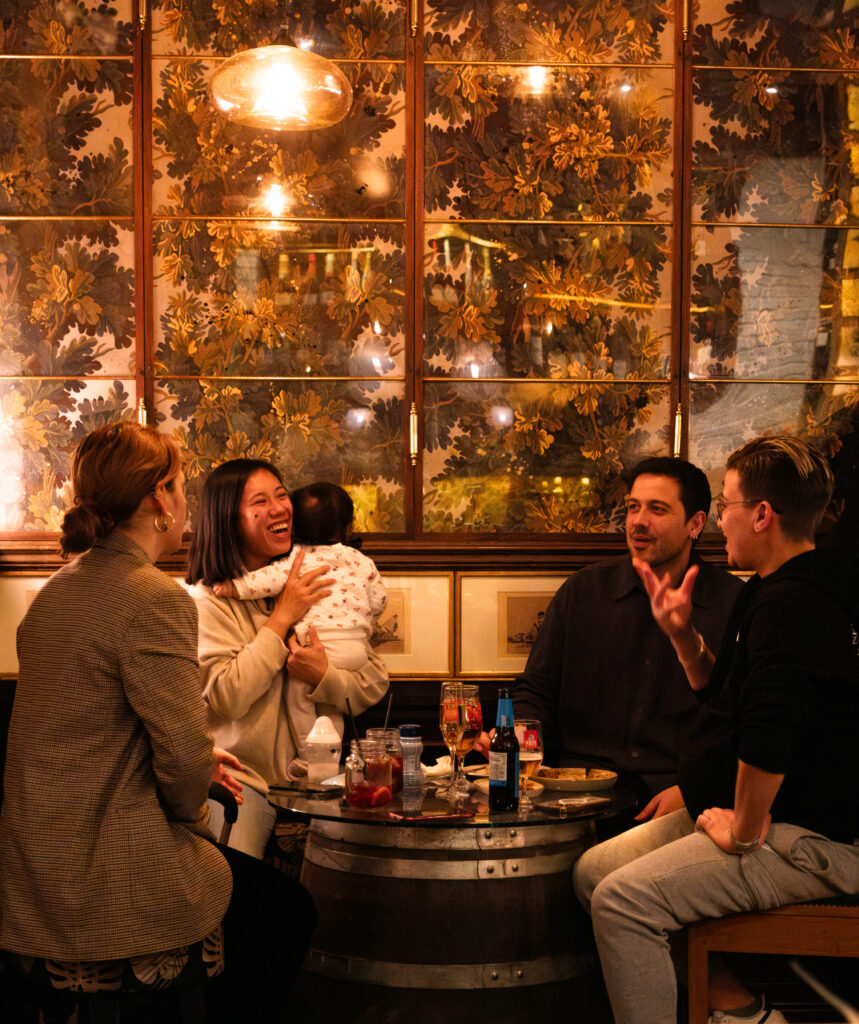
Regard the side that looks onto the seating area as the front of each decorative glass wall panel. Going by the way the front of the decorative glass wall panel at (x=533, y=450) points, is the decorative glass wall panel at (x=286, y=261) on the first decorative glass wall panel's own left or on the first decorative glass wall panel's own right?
on the first decorative glass wall panel's own right

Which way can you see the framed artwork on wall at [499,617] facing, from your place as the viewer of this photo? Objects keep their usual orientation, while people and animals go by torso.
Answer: facing the viewer

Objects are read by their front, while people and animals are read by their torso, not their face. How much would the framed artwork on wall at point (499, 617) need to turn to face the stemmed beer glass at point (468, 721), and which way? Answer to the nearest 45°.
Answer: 0° — it already faces it

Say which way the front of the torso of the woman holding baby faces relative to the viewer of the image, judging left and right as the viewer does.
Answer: facing the viewer and to the right of the viewer

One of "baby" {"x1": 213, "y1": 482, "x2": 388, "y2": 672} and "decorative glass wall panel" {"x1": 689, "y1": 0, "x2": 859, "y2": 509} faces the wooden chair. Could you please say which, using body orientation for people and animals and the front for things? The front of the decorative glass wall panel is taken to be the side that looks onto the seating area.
the decorative glass wall panel

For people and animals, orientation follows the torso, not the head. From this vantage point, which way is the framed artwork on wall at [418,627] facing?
toward the camera

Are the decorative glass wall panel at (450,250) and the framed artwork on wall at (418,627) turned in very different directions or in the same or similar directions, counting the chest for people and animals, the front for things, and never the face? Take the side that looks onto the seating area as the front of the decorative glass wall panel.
same or similar directions

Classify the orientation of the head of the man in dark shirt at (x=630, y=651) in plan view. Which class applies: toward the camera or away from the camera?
toward the camera

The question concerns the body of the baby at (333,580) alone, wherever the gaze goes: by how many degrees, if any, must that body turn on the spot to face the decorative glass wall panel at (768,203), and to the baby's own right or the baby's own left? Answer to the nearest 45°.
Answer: approximately 90° to the baby's own right

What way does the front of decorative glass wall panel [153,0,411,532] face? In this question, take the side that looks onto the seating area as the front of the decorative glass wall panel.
toward the camera

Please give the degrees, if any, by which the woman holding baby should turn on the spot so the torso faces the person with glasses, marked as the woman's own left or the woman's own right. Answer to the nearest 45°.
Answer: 0° — they already face them

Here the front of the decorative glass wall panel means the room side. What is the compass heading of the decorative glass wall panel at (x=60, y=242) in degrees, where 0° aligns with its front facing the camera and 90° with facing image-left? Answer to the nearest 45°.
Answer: approximately 0°

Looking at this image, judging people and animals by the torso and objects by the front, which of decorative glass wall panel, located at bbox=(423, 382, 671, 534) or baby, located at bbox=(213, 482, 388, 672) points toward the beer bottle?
the decorative glass wall panel

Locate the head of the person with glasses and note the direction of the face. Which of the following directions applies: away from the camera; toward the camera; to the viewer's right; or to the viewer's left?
to the viewer's left

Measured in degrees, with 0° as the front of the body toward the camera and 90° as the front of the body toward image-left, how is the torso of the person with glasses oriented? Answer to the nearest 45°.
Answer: approximately 90°

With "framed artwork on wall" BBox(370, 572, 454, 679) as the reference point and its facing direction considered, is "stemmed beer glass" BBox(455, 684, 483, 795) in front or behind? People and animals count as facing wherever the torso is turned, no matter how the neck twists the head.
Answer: in front

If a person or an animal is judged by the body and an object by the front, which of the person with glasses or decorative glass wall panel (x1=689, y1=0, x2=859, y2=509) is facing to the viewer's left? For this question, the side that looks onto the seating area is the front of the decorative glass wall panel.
the person with glasses

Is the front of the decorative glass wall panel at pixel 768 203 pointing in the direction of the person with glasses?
yes
